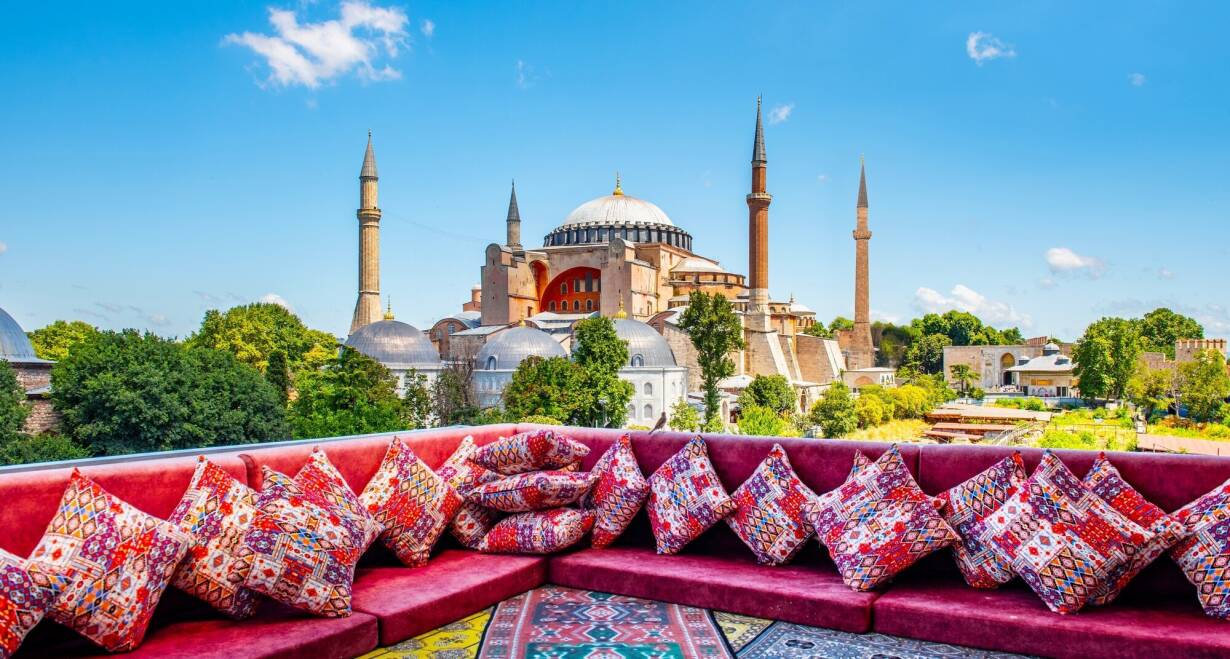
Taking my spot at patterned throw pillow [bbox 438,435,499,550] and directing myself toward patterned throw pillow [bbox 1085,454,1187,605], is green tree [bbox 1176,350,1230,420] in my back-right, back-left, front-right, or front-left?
front-left

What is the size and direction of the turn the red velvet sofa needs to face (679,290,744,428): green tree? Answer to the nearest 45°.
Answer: approximately 180°

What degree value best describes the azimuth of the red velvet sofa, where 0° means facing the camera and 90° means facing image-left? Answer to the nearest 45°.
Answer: approximately 0°

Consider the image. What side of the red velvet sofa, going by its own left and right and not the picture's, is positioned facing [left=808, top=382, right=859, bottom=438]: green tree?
back

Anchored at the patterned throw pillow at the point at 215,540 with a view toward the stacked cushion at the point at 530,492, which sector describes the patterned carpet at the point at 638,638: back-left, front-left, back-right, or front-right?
front-right
